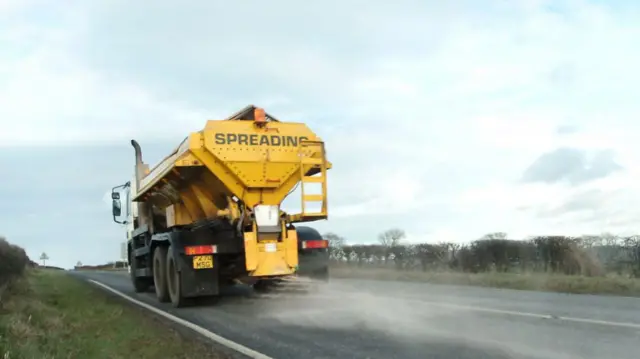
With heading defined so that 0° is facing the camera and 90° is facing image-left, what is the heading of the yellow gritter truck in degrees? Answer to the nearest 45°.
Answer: approximately 135°
